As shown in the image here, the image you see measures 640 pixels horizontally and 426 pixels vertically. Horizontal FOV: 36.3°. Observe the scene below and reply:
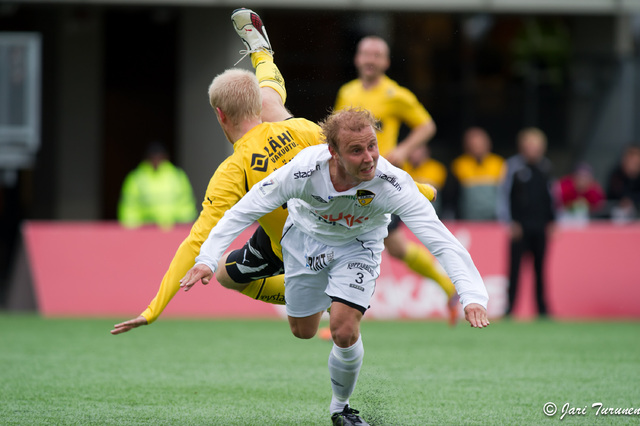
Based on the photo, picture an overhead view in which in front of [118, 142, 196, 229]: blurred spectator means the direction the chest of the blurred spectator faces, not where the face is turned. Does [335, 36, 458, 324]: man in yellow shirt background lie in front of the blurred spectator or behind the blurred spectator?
in front

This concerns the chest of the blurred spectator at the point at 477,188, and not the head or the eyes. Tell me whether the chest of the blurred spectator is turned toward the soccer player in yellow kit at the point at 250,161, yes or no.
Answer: yes

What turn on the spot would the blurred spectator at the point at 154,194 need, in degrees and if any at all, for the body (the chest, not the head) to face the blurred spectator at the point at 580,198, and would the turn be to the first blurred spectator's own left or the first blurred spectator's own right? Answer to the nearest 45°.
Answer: approximately 90° to the first blurred spectator's own left

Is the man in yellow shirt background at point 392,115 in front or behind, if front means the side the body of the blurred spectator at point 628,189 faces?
in front

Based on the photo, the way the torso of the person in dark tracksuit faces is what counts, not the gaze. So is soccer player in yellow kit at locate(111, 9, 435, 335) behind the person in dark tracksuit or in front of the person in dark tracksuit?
in front

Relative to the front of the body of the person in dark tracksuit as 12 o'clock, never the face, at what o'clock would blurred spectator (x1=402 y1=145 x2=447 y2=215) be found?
The blurred spectator is roughly at 4 o'clock from the person in dark tracksuit.
